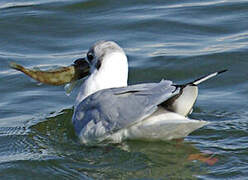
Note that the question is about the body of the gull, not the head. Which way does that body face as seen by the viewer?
to the viewer's left
